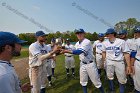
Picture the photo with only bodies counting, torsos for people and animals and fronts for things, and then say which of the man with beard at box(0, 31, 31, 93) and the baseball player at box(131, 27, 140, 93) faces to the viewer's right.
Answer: the man with beard

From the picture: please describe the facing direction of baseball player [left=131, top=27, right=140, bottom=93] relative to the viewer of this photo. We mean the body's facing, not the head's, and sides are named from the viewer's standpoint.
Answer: facing the viewer and to the left of the viewer

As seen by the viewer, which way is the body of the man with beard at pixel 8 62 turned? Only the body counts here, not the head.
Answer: to the viewer's right

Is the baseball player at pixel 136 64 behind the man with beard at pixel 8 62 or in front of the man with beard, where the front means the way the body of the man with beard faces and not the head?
in front

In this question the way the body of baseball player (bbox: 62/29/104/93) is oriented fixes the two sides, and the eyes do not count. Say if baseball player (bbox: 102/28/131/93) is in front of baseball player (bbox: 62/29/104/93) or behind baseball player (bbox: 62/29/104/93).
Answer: behind

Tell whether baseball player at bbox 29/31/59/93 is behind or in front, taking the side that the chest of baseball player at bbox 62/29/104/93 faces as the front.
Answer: in front

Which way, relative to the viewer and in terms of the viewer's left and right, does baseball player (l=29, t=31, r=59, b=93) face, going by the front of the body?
facing the viewer and to the right of the viewer

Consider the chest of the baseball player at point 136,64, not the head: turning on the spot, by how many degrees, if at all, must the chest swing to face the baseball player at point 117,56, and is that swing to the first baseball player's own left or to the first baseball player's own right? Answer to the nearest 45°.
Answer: approximately 90° to the first baseball player's own right

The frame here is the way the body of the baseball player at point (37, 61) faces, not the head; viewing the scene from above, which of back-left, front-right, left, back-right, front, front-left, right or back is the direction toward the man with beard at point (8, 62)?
front-right

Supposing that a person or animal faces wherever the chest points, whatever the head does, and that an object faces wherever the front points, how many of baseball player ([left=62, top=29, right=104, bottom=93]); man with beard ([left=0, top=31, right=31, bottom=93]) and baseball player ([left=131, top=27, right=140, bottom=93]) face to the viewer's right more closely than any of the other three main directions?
1

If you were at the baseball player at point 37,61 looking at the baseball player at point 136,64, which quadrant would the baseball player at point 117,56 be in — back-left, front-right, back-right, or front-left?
front-left

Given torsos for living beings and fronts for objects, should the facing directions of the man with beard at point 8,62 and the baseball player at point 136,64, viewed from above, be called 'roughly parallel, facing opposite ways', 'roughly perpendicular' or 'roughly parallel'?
roughly parallel, facing opposite ways

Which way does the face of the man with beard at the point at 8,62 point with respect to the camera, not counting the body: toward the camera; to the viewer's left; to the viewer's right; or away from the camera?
to the viewer's right
